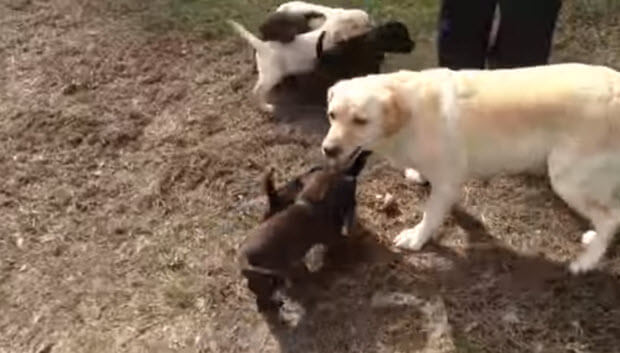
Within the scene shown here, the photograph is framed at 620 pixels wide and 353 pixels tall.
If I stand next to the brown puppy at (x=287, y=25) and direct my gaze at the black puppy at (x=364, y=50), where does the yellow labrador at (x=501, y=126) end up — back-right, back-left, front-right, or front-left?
front-right

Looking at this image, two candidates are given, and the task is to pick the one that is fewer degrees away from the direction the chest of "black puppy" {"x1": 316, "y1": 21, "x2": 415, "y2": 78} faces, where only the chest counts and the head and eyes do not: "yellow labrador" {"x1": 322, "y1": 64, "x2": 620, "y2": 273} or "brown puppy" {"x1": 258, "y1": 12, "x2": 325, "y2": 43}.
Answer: the yellow labrador

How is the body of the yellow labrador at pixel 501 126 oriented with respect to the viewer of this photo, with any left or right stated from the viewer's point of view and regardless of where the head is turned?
facing to the left of the viewer

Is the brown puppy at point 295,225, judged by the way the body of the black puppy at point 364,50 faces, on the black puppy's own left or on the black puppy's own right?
on the black puppy's own right

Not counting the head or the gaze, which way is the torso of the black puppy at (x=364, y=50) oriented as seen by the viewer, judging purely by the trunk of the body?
to the viewer's right

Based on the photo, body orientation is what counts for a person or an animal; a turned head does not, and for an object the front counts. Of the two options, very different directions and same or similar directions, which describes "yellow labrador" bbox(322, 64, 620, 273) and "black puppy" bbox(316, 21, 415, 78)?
very different directions

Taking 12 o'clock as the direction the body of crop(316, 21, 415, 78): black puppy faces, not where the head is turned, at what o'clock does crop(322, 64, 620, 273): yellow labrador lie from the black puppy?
The yellow labrador is roughly at 2 o'clock from the black puppy.

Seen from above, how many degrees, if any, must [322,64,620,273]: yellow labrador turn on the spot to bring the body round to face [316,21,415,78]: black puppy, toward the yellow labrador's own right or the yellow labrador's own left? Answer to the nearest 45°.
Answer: approximately 45° to the yellow labrador's own right

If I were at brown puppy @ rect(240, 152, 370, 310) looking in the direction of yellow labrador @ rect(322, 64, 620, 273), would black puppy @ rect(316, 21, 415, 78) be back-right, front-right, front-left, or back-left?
front-left
